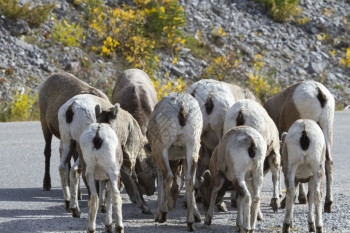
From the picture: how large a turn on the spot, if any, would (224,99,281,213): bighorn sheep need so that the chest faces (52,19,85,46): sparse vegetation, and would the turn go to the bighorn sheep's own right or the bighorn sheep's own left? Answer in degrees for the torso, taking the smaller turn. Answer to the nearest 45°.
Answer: approximately 90° to the bighorn sheep's own left

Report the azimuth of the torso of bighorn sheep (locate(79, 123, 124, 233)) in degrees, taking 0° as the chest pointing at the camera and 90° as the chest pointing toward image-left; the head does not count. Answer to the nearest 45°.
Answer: approximately 180°

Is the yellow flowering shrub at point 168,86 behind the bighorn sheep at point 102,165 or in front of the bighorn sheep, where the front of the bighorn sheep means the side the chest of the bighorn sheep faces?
in front

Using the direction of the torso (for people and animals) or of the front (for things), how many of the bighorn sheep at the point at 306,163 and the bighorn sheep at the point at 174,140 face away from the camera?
2

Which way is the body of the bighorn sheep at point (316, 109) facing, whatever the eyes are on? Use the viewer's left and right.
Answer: facing away from the viewer and to the left of the viewer

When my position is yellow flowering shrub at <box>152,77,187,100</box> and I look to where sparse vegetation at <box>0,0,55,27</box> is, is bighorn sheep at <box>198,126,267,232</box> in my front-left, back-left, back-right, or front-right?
back-left

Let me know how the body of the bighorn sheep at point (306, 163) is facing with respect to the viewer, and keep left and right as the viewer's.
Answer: facing away from the viewer

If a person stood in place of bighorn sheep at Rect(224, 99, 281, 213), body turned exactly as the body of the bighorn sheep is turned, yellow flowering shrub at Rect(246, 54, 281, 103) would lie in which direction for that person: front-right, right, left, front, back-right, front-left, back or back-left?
front-left

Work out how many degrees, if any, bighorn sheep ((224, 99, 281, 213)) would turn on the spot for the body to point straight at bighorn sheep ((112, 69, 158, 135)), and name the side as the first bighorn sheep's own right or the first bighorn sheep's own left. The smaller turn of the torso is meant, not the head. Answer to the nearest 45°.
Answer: approximately 90° to the first bighorn sheep's own left

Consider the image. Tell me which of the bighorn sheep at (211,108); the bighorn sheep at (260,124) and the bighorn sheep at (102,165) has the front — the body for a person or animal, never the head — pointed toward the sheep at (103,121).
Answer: the bighorn sheep at (102,165)

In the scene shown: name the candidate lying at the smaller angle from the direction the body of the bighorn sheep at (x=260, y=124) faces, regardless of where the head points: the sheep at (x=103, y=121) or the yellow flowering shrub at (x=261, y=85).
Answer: the yellow flowering shrub
